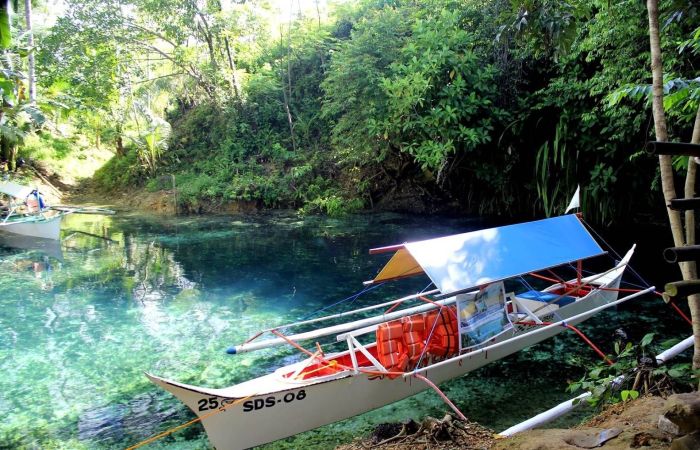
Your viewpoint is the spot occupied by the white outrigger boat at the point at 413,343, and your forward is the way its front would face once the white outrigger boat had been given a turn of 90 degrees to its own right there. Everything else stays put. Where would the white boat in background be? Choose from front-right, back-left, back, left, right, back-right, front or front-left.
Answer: front

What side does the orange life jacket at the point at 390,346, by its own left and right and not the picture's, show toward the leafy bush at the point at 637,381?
left

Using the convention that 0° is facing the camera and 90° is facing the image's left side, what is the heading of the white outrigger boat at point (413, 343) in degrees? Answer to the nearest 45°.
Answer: approximately 45°

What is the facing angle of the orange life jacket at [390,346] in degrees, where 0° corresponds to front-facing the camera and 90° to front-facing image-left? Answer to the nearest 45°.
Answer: approximately 45°
